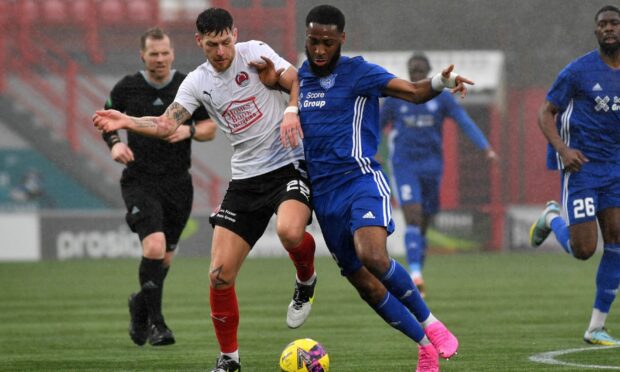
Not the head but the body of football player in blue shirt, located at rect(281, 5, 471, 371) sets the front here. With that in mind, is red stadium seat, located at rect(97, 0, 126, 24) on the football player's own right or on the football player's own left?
on the football player's own right

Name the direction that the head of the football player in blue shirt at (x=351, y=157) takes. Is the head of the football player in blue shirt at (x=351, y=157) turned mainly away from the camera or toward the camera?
toward the camera

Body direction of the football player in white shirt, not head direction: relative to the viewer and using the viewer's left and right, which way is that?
facing the viewer

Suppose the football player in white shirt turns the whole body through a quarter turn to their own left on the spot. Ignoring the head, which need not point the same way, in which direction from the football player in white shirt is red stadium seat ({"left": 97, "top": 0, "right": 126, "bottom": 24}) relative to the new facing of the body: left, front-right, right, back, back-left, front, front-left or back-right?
left

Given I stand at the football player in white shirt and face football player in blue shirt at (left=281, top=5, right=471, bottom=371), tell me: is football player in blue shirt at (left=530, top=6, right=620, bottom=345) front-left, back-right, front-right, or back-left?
front-left

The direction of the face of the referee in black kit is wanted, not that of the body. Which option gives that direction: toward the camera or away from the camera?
toward the camera

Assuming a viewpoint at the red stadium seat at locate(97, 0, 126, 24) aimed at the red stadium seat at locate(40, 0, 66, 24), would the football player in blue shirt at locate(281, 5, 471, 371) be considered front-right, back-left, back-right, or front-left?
back-left

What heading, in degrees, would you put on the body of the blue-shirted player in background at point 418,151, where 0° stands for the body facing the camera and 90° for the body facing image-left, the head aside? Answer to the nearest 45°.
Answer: approximately 0°

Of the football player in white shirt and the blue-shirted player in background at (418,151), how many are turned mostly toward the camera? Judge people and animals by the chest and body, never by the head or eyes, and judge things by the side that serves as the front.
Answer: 2

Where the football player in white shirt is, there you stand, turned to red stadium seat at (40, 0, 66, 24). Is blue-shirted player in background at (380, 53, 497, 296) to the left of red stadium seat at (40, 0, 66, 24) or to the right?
right

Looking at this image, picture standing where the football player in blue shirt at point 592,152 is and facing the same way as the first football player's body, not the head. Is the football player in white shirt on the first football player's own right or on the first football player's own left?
on the first football player's own right

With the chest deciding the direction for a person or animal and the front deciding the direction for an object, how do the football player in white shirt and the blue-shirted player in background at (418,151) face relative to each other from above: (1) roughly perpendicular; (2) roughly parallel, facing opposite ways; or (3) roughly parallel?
roughly parallel

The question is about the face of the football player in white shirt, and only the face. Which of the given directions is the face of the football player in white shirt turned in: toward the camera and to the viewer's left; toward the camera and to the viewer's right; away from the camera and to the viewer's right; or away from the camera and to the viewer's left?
toward the camera and to the viewer's right

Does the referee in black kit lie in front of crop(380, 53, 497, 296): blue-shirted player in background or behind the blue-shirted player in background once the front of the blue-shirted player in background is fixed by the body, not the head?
in front
